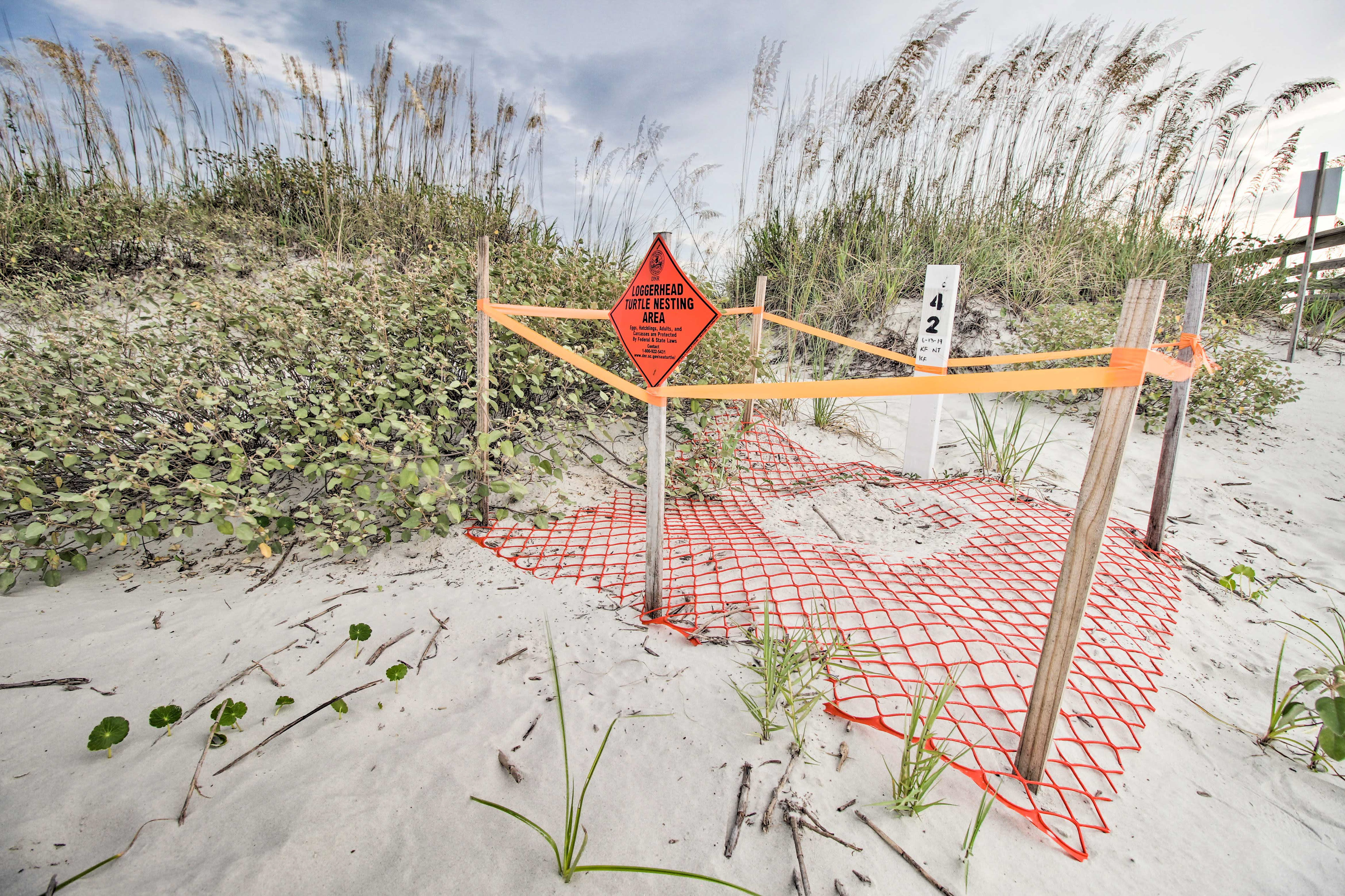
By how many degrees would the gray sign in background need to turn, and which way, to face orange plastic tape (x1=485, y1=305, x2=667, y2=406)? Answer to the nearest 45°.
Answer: approximately 180°

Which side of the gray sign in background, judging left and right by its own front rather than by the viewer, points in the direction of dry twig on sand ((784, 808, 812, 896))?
back

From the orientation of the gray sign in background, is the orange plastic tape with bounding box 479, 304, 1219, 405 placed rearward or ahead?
rearward

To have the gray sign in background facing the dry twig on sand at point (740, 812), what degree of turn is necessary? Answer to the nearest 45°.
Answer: approximately 180°

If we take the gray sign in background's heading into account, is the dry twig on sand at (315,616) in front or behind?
behind

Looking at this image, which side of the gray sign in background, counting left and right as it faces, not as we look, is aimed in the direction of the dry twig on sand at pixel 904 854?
back

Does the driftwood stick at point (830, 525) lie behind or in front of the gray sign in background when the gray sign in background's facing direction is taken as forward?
behind

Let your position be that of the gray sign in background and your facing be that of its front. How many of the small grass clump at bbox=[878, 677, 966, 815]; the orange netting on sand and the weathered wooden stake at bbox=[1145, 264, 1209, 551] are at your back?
3

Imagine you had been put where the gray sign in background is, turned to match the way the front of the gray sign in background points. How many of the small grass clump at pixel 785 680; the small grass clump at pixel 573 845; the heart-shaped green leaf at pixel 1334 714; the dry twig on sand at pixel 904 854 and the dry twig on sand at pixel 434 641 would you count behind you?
5

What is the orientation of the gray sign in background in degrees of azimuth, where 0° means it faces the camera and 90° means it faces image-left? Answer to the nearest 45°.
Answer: approximately 180°

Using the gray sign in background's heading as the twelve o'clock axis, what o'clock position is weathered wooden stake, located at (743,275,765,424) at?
The weathered wooden stake is roughly at 7 o'clock from the gray sign in background.

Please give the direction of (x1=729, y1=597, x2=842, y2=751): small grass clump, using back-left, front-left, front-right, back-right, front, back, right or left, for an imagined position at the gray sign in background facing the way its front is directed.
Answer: back

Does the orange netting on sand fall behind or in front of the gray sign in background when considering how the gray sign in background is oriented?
behind

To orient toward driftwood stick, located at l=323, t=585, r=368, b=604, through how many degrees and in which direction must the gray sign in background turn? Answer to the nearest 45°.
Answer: approximately 180°

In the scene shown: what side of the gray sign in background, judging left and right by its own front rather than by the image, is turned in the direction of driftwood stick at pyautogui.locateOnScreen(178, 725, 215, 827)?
back

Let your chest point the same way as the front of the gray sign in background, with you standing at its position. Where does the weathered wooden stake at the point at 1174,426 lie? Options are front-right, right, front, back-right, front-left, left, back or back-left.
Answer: back

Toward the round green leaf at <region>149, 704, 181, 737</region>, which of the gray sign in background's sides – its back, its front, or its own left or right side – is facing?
back

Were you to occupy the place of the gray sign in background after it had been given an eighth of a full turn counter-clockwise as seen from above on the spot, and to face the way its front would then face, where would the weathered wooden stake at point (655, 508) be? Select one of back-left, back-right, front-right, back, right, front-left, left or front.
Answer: back-left

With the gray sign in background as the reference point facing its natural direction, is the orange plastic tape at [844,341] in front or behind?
behind
